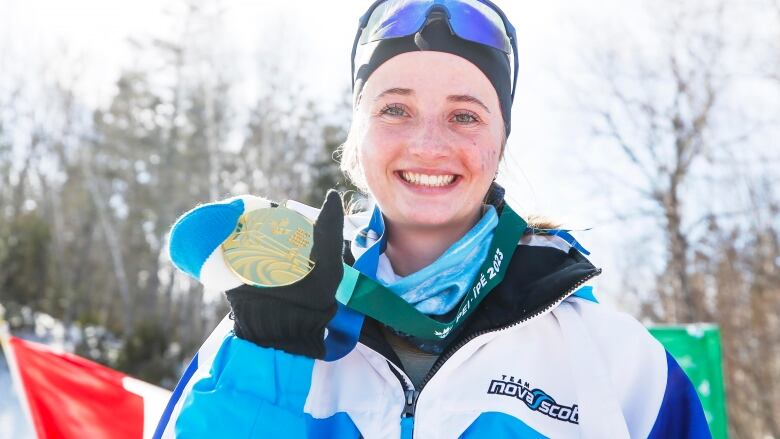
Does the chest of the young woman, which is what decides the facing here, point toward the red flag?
no

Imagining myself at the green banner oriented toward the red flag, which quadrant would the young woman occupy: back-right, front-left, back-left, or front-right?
front-left

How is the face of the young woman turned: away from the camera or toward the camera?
toward the camera

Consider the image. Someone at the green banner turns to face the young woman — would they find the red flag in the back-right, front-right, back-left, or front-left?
front-right

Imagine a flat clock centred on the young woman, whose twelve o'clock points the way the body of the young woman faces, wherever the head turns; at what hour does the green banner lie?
The green banner is roughly at 7 o'clock from the young woman.

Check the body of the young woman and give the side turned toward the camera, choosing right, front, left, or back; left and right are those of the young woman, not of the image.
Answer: front
